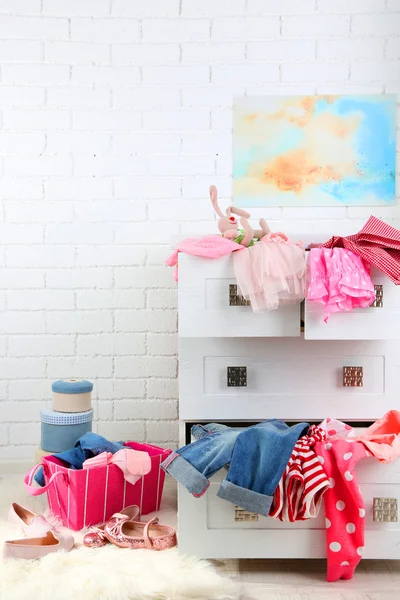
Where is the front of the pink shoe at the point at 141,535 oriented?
to the viewer's left

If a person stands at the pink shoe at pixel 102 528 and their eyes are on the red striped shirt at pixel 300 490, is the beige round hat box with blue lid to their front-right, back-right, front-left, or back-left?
back-left

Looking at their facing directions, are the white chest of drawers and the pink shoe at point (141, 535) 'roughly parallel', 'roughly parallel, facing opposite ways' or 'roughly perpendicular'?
roughly perpendicular

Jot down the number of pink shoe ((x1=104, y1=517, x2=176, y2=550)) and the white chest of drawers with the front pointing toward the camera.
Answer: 1
